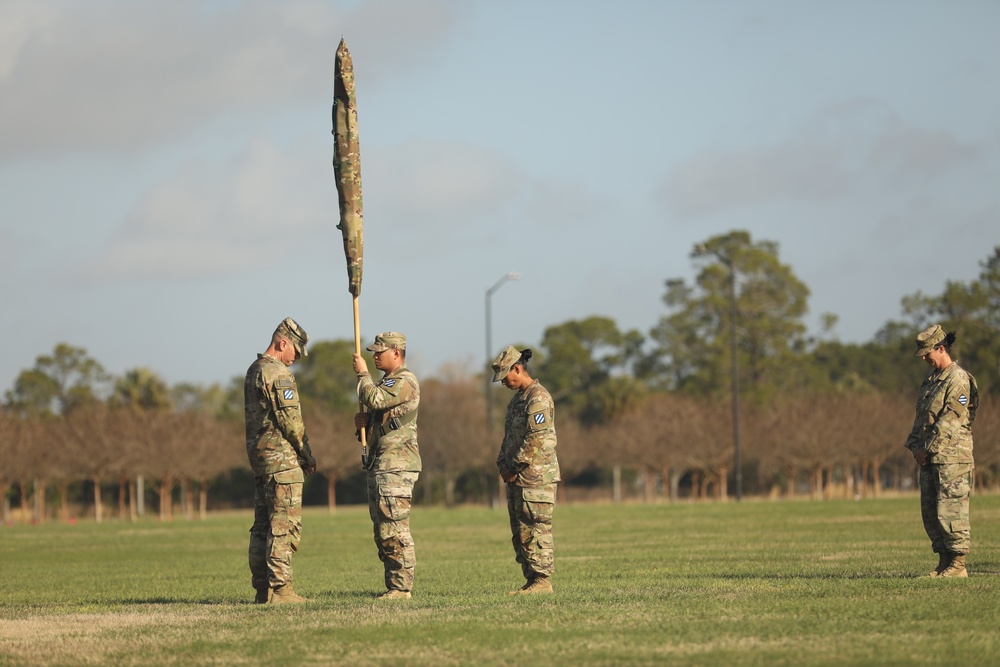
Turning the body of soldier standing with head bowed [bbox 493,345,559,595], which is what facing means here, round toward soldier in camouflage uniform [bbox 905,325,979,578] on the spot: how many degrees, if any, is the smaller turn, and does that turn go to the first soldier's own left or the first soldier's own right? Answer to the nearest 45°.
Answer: approximately 180°

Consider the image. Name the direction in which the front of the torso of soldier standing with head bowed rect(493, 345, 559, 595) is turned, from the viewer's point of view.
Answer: to the viewer's left

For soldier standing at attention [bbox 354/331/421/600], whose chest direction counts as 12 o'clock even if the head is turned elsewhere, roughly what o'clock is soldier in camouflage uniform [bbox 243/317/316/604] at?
The soldier in camouflage uniform is roughly at 12 o'clock from the soldier standing at attention.

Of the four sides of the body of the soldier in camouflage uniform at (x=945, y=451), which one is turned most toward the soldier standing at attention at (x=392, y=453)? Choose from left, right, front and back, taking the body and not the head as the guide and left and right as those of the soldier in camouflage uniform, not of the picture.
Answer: front

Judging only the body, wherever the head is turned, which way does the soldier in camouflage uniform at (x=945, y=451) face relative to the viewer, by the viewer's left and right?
facing the viewer and to the left of the viewer

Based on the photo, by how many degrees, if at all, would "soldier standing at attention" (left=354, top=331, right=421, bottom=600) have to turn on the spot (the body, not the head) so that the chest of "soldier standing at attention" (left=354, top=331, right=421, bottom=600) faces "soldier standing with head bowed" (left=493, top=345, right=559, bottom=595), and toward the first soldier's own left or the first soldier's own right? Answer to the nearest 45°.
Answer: approximately 180°

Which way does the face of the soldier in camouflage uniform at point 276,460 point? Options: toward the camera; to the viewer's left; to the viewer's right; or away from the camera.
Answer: to the viewer's right

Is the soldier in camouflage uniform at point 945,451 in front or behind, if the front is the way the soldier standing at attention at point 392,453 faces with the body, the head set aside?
behind

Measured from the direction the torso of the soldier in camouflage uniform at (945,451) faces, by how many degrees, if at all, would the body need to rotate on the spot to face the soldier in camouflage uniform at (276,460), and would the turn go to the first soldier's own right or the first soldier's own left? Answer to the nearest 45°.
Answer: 0° — they already face them
